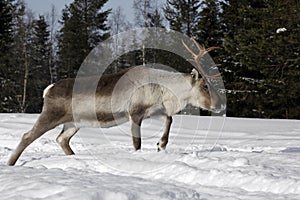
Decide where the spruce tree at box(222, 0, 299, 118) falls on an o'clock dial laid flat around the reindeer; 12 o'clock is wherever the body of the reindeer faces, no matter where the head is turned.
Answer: The spruce tree is roughly at 10 o'clock from the reindeer.

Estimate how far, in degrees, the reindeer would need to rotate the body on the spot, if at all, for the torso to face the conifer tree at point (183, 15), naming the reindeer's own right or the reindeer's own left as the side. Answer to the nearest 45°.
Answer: approximately 90° to the reindeer's own left

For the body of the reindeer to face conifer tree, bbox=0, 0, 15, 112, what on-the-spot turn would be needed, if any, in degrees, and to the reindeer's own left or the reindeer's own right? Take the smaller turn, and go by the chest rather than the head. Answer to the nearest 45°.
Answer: approximately 90° to the reindeer's own left

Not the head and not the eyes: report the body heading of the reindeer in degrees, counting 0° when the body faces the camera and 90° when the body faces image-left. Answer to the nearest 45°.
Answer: approximately 270°

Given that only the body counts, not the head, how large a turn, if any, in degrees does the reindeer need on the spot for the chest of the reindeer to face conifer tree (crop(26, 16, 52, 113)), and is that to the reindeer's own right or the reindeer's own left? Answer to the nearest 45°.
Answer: approximately 90° to the reindeer's own left

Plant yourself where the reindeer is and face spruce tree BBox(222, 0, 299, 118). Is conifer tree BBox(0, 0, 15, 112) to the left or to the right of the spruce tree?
left
